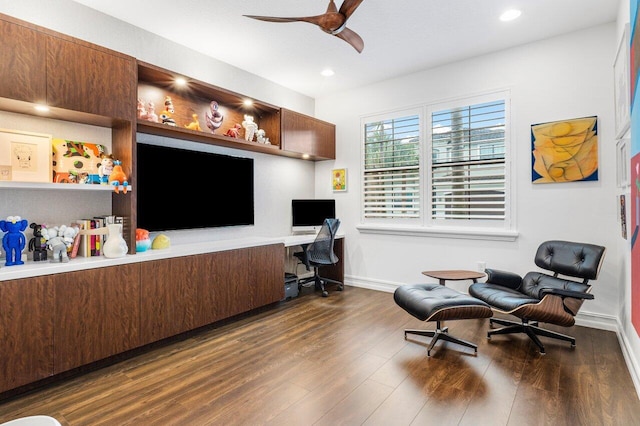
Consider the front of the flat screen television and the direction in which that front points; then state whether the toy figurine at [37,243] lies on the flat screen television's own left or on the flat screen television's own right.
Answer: on the flat screen television's own right

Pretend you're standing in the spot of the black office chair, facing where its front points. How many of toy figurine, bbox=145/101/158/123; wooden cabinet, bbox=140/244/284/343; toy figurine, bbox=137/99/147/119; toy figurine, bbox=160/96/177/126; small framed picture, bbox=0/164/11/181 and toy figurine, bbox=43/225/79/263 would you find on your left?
6

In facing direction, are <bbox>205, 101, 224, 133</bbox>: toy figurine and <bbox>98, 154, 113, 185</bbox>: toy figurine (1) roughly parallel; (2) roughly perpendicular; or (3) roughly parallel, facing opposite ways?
roughly parallel

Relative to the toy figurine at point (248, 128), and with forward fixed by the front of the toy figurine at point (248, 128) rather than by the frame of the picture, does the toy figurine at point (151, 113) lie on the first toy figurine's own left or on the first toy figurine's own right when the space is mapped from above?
on the first toy figurine's own right

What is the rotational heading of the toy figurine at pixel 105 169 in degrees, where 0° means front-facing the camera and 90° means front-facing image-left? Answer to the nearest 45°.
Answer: approximately 315°

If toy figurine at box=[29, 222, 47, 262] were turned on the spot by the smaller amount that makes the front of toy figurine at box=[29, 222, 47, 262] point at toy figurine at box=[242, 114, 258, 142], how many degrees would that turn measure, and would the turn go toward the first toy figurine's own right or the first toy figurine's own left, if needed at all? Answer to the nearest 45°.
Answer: approximately 45° to the first toy figurine's own left

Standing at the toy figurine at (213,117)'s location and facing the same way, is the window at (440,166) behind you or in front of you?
in front

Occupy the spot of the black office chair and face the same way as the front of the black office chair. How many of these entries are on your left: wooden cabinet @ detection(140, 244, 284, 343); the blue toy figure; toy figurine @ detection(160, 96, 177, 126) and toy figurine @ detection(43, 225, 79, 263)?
4

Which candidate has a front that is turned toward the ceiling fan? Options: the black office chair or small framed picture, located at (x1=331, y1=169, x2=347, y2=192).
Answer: the small framed picture

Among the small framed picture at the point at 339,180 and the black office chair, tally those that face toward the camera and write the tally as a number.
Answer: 1

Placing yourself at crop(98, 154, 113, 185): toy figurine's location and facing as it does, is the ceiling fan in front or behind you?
in front

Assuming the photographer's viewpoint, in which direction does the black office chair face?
facing away from the viewer and to the left of the viewer

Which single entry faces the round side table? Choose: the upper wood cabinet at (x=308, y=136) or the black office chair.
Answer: the upper wood cabinet

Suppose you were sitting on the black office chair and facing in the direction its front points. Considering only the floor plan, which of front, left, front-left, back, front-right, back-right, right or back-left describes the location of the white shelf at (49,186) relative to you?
left

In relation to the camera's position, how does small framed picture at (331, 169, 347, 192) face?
facing the viewer

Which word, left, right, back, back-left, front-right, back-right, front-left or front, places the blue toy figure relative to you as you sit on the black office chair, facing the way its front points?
left

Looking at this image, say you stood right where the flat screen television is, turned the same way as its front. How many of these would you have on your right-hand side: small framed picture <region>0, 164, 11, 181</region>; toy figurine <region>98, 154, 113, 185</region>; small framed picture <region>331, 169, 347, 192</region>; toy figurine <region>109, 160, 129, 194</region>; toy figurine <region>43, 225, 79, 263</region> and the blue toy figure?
5

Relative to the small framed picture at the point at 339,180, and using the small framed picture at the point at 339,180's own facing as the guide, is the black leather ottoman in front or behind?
in front

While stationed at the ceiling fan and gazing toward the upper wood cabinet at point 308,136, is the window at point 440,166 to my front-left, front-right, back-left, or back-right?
front-right
